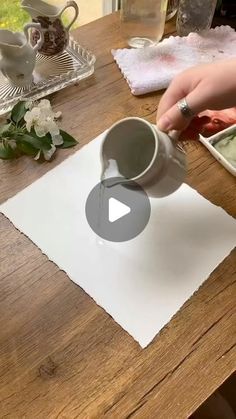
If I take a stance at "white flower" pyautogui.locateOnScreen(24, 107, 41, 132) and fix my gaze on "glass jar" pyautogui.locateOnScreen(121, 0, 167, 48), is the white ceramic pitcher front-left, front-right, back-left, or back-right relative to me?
front-left

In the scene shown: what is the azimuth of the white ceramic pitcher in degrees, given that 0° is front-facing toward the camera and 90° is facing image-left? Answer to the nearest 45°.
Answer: approximately 90°
